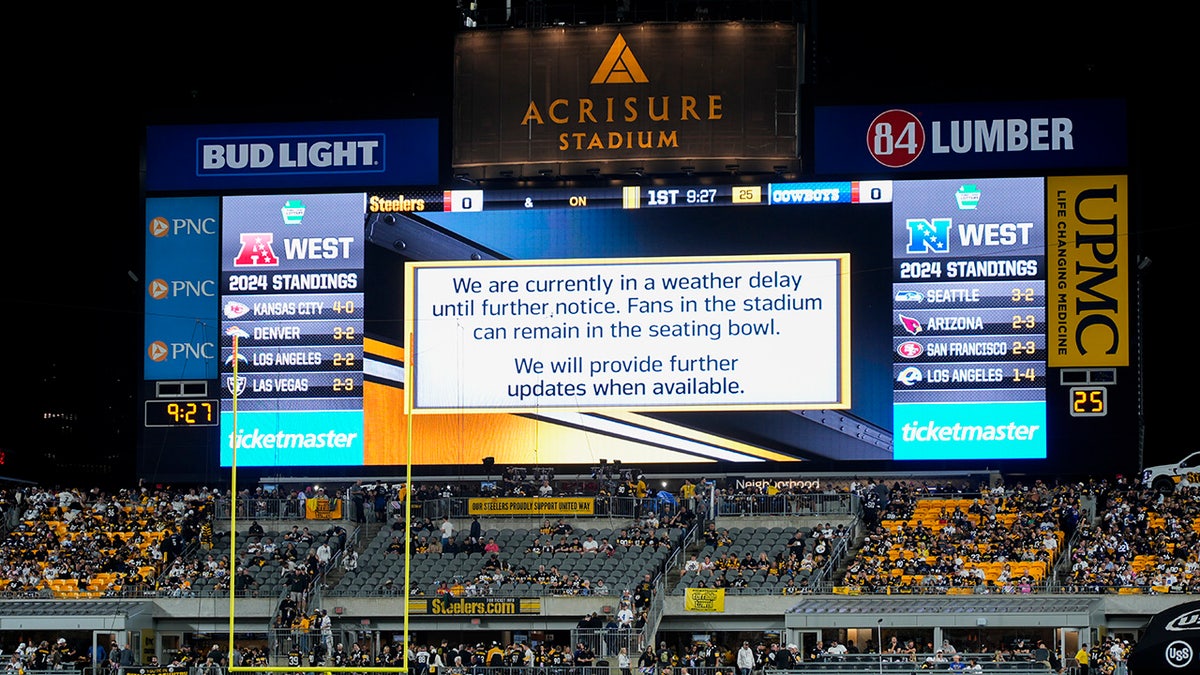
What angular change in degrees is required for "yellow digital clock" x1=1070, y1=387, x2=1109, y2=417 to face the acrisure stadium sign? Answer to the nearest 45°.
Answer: approximately 90° to its right

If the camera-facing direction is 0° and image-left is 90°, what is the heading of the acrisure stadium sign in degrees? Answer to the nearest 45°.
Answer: approximately 0°

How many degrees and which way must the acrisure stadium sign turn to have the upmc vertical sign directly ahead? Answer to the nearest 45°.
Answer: approximately 90° to its left

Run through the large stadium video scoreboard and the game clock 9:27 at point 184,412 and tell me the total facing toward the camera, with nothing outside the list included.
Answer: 2

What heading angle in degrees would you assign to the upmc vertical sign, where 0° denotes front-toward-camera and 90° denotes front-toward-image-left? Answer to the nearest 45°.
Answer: approximately 0°
